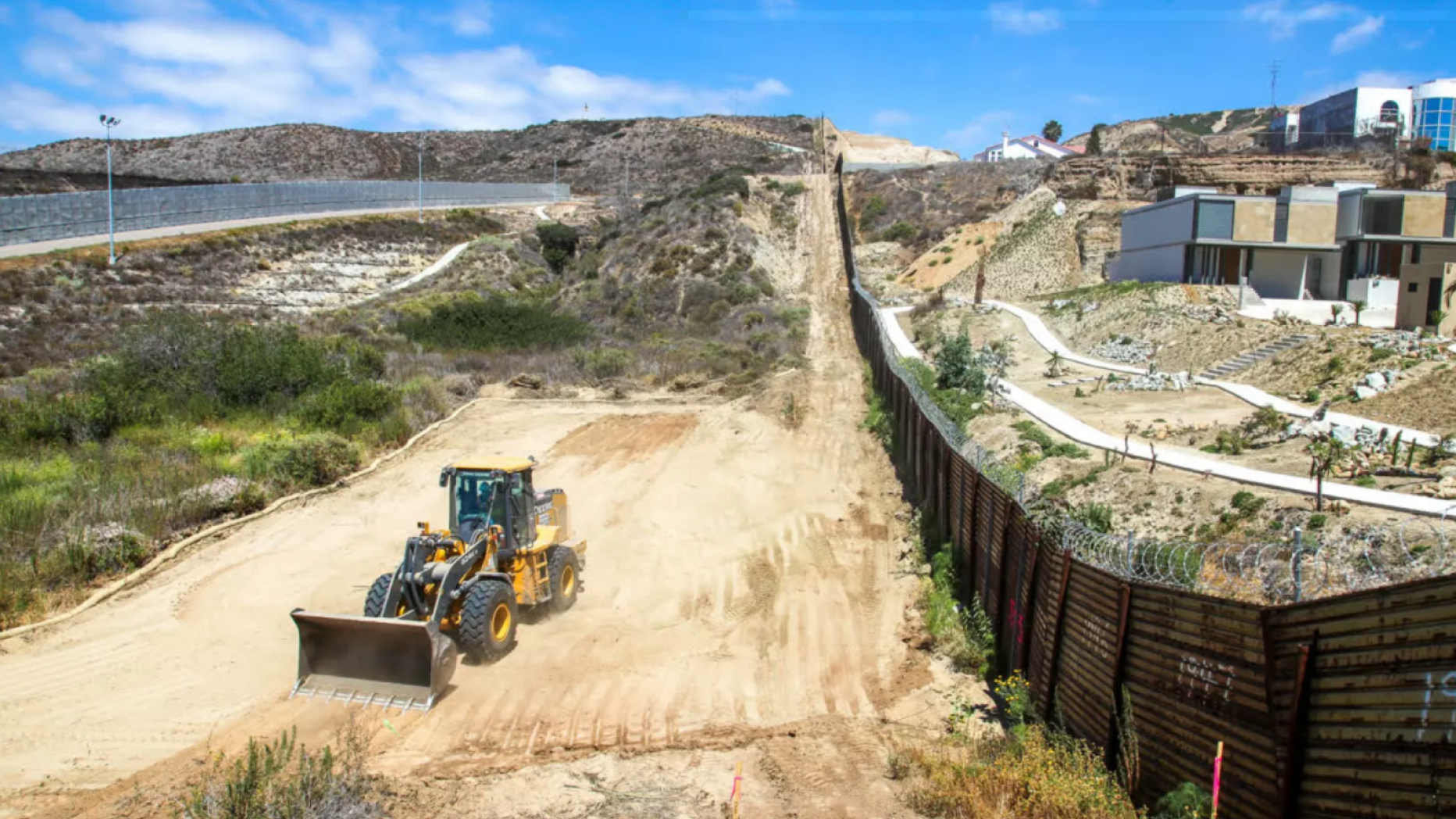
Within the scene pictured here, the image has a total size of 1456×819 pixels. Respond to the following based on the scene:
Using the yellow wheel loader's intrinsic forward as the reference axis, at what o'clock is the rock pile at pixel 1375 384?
The rock pile is roughly at 7 o'clock from the yellow wheel loader.

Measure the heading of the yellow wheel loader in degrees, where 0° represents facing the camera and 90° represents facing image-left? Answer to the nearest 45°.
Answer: approximately 45°

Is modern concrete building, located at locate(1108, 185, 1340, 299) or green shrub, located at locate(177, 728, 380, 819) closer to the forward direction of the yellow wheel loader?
the green shrub

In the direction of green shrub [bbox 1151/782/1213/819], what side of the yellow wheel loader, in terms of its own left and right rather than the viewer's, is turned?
left

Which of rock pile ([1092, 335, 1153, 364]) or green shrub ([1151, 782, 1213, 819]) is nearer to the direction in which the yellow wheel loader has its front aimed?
the green shrub

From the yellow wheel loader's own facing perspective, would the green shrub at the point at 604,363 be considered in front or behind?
behind

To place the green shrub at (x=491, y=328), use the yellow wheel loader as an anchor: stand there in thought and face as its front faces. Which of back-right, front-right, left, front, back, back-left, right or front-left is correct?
back-right

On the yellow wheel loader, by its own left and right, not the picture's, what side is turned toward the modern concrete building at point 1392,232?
back

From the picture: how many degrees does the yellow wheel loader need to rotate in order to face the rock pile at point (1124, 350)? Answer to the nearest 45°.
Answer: approximately 180°

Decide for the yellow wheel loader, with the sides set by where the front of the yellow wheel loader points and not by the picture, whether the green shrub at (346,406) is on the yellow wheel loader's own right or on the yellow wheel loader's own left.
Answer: on the yellow wheel loader's own right

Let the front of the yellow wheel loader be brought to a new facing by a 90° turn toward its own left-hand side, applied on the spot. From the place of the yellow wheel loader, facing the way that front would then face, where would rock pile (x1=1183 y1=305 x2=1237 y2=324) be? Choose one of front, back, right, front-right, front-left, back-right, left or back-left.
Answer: left

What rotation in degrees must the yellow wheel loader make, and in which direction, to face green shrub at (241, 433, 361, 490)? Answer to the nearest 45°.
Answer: approximately 135° to its right

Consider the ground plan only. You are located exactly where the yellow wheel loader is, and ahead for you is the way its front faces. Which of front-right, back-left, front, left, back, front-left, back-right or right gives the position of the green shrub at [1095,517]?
back-left
